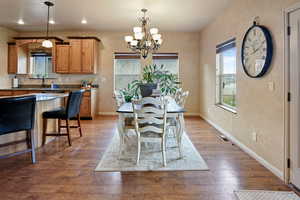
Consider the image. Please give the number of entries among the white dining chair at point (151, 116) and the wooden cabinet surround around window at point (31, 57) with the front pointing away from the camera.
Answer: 1

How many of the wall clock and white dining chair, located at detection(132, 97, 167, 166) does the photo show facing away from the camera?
1

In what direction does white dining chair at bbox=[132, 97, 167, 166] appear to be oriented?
away from the camera
